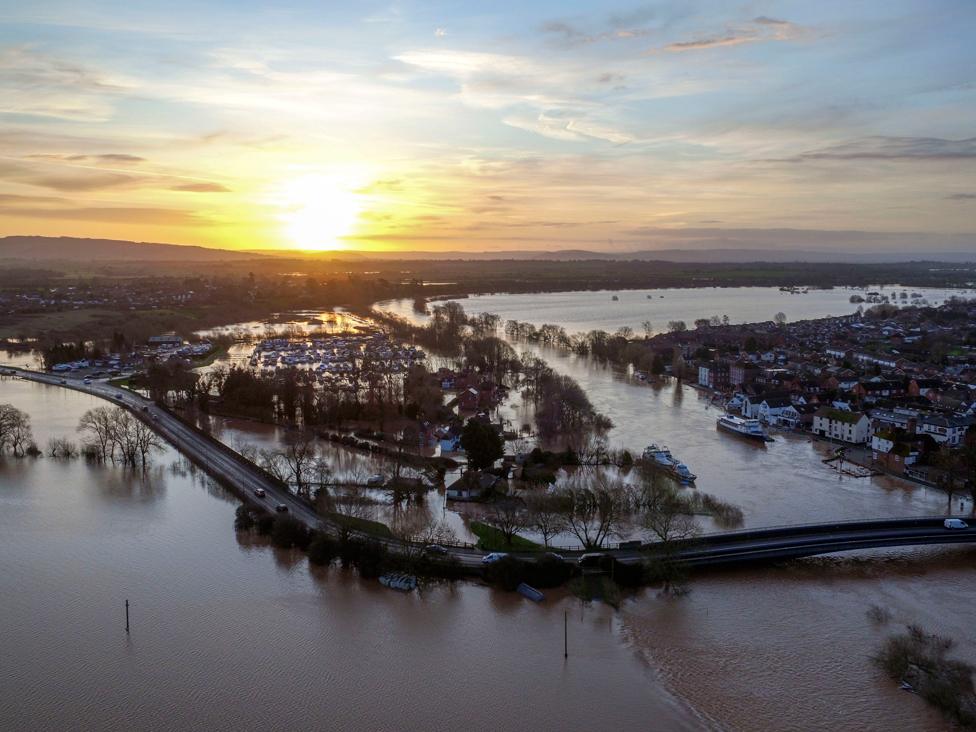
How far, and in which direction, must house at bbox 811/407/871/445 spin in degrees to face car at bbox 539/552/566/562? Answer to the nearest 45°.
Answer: approximately 45° to its left

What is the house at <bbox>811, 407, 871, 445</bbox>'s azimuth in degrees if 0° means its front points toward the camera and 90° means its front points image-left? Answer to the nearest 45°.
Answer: approximately 45°

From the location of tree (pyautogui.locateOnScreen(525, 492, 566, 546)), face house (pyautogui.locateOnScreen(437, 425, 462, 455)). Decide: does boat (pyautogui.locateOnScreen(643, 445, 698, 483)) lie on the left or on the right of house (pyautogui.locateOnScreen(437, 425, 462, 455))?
right

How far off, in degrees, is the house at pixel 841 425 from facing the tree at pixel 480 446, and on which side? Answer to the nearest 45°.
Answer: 0° — it already faces it

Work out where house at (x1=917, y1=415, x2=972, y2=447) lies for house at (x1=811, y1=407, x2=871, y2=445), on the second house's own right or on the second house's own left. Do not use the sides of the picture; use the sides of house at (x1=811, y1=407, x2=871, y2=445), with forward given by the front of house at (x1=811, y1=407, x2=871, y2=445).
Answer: on the second house's own left

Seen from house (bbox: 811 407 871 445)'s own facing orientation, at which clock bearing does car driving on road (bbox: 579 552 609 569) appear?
The car driving on road is roughly at 11 o'clock from the house.

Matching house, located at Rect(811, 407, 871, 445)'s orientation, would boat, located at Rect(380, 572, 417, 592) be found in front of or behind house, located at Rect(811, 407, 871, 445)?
in front

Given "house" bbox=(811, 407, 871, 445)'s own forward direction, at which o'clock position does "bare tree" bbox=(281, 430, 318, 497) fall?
The bare tree is roughly at 12 o'clock from the house.

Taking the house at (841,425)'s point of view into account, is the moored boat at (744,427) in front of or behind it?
in front

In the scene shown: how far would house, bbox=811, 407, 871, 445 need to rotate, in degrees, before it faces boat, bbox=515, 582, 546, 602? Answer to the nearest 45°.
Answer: approximately 45° to its left

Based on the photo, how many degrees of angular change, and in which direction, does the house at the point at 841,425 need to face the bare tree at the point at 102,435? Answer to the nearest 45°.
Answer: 0° — it already faces it
